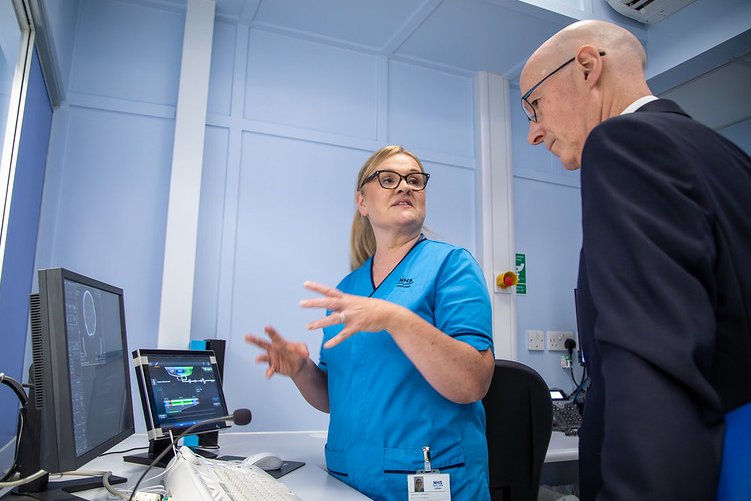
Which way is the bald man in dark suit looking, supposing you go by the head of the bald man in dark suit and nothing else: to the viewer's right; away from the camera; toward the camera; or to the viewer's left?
to the viewer's left

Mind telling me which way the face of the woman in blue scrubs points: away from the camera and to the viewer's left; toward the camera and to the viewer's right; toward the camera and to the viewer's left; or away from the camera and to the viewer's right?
toward the camera and to the viewer's right

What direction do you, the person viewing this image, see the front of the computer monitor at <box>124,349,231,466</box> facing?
facing the viewer and to the right of the viewer

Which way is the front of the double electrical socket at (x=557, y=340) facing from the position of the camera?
facing the viewer

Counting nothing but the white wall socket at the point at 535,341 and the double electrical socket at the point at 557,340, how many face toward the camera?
2

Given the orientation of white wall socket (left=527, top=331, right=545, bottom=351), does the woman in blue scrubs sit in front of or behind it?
in front

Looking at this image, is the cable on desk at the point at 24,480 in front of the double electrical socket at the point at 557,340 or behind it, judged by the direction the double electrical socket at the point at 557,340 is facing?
in front

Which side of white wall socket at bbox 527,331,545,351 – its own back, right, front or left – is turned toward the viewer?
front
